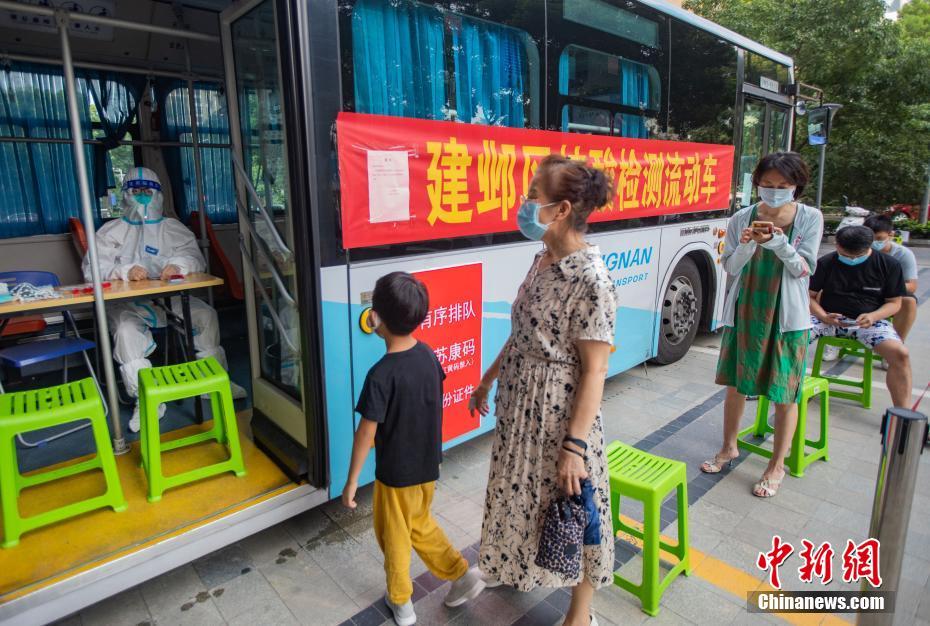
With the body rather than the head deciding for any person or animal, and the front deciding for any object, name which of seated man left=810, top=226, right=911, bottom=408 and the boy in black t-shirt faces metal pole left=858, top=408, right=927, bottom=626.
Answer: the seated man

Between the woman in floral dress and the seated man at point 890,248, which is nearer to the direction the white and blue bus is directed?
the seated man

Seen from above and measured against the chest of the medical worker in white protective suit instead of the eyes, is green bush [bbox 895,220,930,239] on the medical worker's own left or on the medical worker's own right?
on the medical worker's own left

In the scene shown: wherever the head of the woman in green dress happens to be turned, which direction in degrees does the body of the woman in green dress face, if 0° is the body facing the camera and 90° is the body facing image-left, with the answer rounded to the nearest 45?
approximately 45°

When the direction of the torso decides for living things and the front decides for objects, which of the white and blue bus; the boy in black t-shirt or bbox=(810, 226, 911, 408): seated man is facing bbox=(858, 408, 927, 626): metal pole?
the seated man

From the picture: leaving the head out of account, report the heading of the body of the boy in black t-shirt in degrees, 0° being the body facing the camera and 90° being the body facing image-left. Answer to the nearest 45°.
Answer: approximately 135°

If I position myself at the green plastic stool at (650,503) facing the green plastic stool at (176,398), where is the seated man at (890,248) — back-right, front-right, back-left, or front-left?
back-right

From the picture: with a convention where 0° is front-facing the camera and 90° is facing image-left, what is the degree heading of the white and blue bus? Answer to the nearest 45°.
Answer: approximately 225°

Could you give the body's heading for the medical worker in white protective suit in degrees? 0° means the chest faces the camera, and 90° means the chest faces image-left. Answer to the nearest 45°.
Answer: approximately 0°
